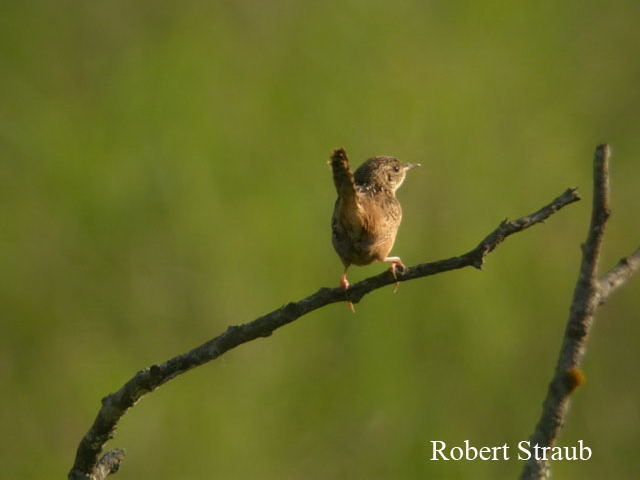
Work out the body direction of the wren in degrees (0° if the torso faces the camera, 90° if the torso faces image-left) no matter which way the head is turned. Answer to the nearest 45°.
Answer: approximately 225°

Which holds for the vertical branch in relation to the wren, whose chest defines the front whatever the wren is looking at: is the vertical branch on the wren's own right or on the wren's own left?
on the wren's own right
